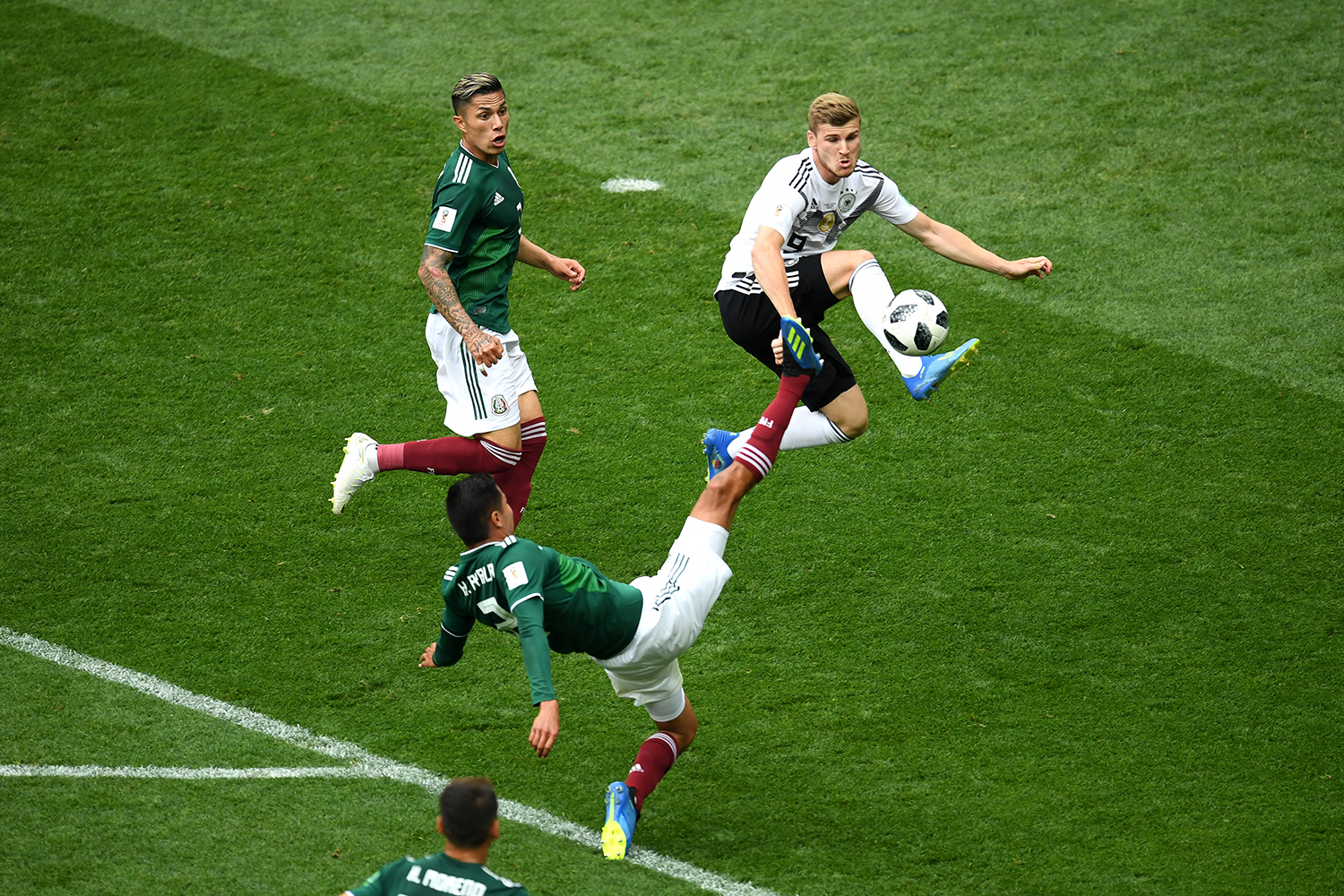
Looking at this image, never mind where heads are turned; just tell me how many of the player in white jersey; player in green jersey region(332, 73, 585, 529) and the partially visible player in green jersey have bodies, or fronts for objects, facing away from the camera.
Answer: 1

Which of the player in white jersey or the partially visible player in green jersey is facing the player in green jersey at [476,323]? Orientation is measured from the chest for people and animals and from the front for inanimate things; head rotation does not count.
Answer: the partially visible player in green jersey

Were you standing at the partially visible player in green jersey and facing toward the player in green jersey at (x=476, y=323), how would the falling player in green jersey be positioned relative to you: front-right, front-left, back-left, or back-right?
front-right

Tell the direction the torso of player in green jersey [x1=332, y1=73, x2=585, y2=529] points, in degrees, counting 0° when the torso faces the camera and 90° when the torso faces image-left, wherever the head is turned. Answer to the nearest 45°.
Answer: approximately 315°

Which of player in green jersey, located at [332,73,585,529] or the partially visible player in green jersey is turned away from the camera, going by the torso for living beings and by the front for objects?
the partially visible player in green jersey

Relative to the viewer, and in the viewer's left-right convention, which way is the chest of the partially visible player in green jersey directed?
facing away from the viewer

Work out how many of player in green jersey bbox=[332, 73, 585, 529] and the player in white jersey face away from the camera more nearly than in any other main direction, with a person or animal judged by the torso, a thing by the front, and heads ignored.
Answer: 0

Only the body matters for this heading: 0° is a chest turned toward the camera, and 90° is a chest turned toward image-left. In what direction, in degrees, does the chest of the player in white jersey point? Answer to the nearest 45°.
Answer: approximately 315°

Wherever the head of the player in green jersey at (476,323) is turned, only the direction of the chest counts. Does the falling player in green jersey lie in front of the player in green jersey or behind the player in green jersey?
in front

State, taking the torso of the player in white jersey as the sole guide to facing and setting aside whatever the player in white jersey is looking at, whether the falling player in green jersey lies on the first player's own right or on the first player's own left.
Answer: on the first player's own right

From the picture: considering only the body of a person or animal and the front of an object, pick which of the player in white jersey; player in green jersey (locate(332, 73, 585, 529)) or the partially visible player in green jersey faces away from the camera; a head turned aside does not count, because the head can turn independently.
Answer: the partially visible player in green jersey

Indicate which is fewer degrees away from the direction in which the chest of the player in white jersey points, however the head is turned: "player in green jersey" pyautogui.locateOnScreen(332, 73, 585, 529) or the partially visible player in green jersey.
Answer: the partially visible player in green jersey

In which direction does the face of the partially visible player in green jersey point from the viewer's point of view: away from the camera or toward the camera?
away from the camera

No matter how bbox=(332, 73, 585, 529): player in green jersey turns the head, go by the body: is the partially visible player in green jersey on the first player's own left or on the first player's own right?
on the first player's own right

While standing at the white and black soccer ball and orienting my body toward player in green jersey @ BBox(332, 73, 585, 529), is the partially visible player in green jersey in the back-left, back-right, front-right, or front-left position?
front-left
